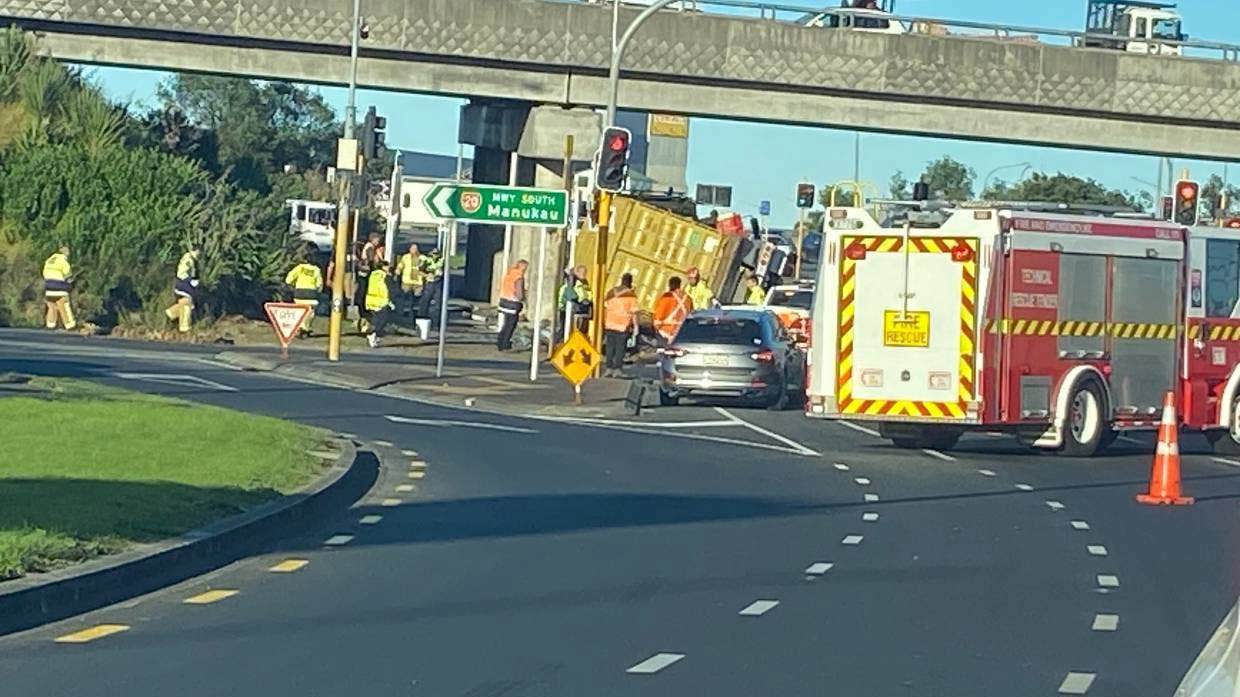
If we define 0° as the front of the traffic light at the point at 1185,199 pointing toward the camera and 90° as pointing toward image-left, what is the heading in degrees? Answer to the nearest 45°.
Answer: approximately 0°

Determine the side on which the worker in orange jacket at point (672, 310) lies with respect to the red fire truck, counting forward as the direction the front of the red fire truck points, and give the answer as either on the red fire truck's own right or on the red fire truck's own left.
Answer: on the red fire truck's own left

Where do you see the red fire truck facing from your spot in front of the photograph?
facing away from the viewer and to the right of the viewer

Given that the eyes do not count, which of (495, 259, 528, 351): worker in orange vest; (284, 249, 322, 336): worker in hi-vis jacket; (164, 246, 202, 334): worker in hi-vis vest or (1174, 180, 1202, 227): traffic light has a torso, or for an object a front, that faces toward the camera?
the traffic light

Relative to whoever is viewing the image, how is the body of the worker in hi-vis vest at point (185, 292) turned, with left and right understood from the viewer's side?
facing to the right of the viewer

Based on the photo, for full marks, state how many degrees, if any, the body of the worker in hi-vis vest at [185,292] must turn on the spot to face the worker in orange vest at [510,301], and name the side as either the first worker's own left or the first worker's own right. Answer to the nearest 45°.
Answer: approximately 45° to the first worker's own right

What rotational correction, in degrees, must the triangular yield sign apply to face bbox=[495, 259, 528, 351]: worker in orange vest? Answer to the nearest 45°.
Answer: approximately 135° to its left
